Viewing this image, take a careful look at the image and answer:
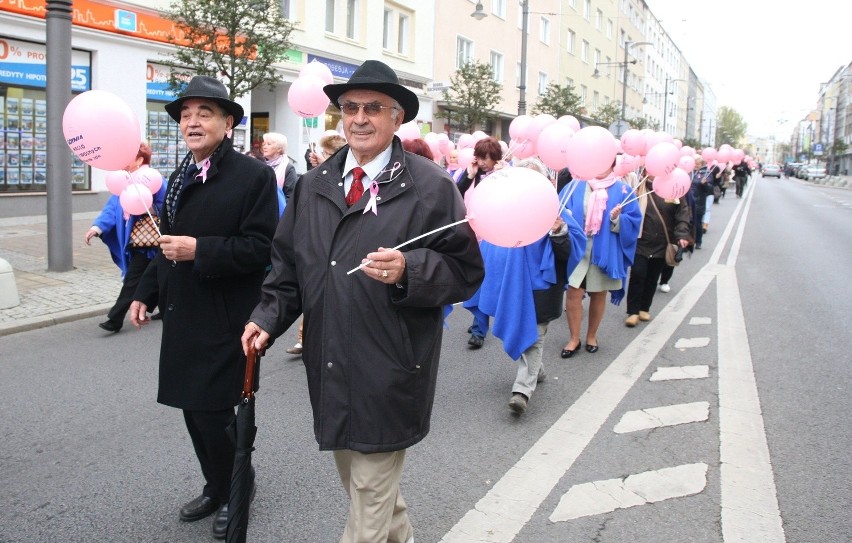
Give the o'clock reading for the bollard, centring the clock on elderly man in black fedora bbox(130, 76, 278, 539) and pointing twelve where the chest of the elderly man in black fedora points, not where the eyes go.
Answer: The bollard is roughly at 4 o'clock from the elderly man in black fedora.

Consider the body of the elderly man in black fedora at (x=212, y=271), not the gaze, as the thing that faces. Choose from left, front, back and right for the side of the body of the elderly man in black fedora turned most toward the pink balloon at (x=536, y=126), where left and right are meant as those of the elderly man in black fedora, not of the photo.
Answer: back

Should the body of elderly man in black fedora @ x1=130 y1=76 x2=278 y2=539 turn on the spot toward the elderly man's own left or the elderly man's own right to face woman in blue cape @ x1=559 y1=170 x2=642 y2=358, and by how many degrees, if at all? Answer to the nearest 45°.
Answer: approximately 180°

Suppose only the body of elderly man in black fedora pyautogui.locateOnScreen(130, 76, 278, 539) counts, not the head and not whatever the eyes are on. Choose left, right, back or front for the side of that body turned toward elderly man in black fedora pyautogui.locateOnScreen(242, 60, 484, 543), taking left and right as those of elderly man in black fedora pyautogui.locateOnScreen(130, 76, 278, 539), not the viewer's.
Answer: left

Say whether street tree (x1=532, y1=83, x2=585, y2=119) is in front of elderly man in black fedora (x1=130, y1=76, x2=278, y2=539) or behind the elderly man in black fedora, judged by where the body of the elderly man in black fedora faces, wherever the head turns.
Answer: behind

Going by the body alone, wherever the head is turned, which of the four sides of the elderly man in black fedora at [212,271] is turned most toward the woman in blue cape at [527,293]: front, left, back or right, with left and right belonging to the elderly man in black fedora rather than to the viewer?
back

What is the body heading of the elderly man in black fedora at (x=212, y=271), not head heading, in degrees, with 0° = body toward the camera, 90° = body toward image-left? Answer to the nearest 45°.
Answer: approximately 45°

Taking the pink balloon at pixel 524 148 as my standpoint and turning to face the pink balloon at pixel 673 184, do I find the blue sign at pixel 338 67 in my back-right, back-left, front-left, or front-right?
back-left

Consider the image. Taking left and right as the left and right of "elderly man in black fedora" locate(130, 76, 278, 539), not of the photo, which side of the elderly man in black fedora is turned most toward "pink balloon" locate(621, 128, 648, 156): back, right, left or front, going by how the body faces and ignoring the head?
back

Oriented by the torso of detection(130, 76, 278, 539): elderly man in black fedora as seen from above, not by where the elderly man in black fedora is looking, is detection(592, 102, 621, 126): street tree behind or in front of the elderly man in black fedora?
behind

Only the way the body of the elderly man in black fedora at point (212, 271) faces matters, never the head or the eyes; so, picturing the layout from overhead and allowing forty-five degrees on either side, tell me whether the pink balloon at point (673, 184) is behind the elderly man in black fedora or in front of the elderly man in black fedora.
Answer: behind
